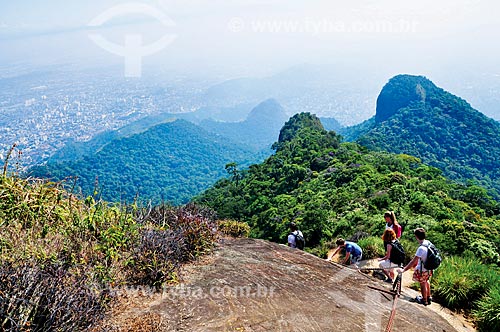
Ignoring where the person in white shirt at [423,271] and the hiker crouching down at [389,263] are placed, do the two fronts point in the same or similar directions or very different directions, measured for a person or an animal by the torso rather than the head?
same or similar directions

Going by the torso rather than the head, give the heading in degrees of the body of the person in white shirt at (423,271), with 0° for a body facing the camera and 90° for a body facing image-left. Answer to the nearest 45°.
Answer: approximately 90°

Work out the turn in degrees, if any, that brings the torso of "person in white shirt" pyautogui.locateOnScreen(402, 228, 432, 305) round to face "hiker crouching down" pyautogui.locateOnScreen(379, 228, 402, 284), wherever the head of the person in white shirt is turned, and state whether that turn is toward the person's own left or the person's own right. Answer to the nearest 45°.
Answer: approximately 45° to the person's own right

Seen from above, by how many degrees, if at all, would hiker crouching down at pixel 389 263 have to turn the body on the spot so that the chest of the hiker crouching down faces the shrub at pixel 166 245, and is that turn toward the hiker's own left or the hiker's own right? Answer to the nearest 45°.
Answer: approximately 45° to the hiker's own left

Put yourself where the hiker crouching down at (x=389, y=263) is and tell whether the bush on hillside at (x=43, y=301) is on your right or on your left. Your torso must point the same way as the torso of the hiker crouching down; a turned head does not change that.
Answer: on your left

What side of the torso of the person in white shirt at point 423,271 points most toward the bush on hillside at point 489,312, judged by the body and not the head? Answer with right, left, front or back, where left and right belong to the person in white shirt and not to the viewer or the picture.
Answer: back

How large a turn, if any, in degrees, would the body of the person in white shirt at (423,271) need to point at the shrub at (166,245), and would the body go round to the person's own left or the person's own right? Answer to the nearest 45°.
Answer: approximately 45° to the person's own left

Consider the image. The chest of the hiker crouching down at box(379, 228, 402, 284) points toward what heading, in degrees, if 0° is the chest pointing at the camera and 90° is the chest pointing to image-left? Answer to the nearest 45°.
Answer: approximately 90°

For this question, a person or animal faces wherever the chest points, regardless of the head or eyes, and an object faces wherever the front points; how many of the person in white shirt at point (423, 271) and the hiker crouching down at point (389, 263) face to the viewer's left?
2
